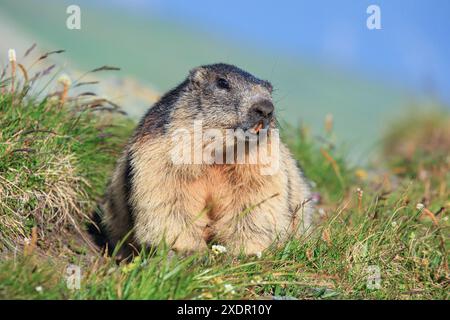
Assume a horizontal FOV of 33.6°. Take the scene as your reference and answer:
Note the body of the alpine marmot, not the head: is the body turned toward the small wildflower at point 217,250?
yes

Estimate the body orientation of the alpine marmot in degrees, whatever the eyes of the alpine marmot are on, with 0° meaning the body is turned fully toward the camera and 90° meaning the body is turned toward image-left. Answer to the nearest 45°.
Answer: approximately 0°

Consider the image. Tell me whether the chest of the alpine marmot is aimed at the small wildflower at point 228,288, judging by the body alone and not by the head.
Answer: yes
